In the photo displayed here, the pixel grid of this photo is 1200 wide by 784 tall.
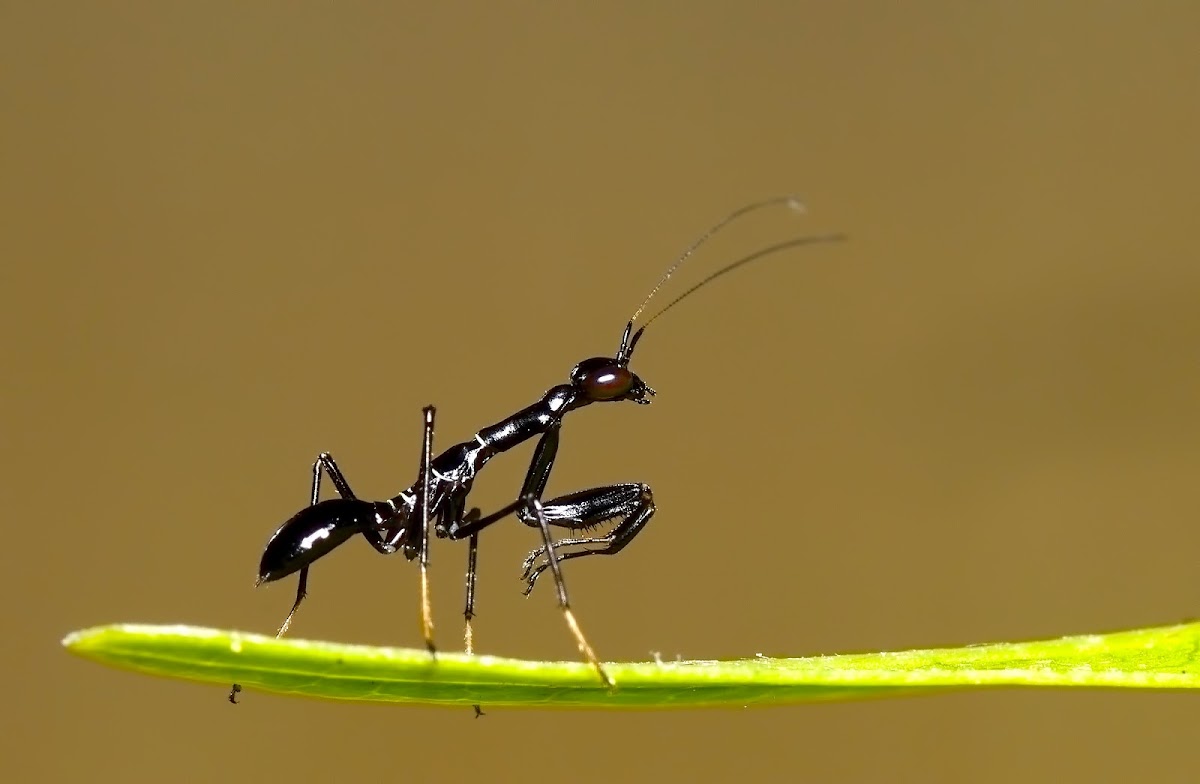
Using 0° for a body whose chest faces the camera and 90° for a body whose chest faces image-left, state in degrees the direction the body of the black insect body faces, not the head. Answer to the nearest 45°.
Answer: approximately 270°
